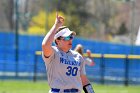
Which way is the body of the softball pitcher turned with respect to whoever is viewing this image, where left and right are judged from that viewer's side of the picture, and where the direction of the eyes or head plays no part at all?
facing the viewer and to the right of the viewer

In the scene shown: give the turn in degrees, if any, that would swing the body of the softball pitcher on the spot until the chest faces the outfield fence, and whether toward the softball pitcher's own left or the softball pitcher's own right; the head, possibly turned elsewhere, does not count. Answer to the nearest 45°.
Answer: approximately 135° to the softball pitcher's own left

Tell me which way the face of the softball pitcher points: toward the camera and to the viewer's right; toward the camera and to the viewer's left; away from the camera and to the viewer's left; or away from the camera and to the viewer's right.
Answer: toward the camera and to the viewer's right
